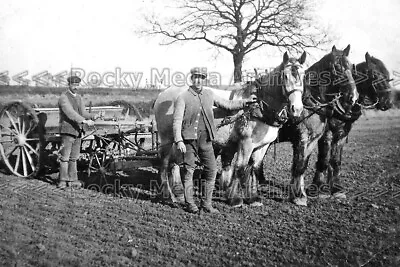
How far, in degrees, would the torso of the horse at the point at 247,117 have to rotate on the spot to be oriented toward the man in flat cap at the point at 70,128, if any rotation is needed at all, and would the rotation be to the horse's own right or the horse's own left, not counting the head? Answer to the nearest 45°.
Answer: approximately 135° to the horse's own right

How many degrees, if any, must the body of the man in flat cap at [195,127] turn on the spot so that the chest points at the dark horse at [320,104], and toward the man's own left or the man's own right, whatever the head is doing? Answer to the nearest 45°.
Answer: approximately 135° to the man's own left

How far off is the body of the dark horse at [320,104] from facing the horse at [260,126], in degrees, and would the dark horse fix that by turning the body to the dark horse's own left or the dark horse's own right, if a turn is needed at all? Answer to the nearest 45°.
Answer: approximately 90° to the dark horse's own right

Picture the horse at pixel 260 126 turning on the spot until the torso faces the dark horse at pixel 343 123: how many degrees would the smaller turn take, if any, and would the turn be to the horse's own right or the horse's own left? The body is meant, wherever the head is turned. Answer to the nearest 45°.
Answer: approximately 90° to the horse's own left

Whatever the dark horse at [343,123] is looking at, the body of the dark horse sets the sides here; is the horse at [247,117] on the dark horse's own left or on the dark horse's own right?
on the dark horse's own right

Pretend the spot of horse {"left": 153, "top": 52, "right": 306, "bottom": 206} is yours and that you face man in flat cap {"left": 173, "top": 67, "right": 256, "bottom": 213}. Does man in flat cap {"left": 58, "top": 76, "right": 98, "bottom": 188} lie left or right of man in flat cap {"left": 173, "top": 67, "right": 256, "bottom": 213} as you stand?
right

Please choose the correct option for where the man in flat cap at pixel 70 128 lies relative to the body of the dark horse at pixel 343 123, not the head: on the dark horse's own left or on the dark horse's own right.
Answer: on the dark horse's own right

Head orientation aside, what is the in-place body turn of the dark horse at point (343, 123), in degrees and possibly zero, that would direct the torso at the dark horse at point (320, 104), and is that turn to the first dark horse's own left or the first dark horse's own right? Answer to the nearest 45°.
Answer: approximately 90° to the first dark horse's own right

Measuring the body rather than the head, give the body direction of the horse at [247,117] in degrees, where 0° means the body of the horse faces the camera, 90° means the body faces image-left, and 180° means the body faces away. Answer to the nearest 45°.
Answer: approximately 315°

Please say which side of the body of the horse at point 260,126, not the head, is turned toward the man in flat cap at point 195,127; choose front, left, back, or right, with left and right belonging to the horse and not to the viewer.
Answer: right
